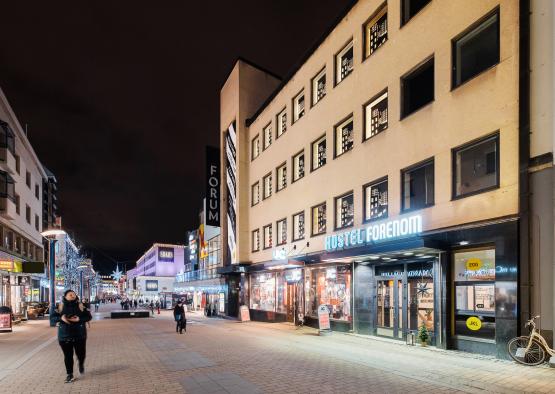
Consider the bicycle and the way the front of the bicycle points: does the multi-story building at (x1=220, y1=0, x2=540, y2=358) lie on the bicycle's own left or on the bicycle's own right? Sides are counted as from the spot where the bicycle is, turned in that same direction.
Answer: on the bicycle's own right

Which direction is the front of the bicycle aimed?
to the viewer's left

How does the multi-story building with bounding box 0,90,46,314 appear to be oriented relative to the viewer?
to the viewer's right
